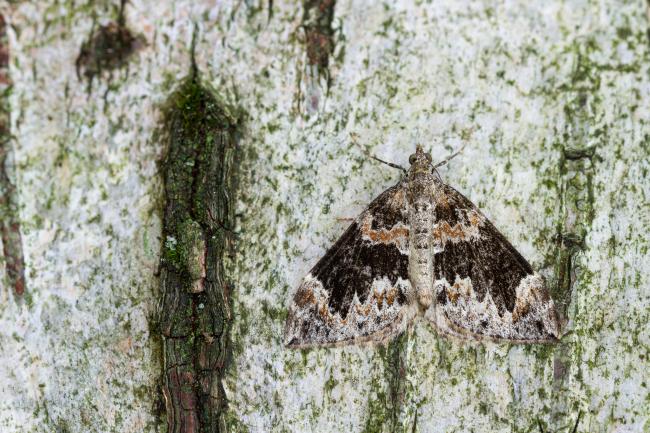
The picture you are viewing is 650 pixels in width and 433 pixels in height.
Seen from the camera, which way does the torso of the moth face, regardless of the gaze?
away from the camera
